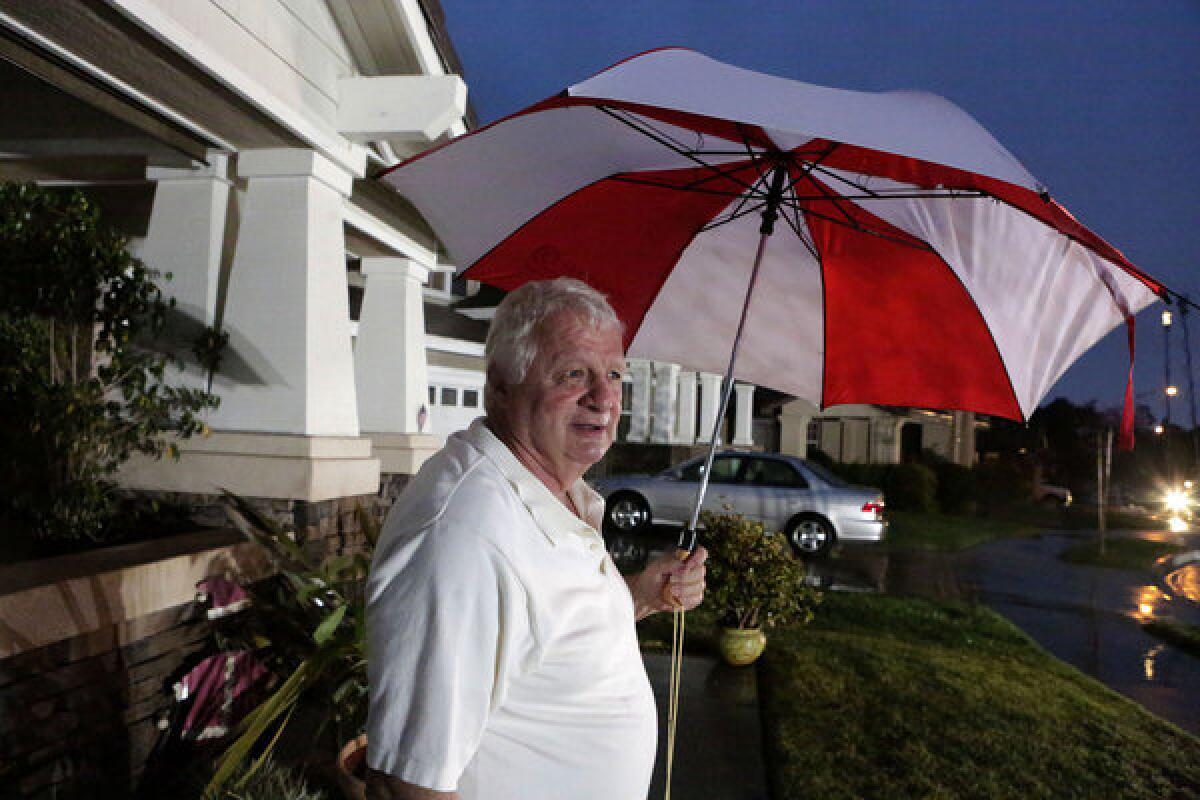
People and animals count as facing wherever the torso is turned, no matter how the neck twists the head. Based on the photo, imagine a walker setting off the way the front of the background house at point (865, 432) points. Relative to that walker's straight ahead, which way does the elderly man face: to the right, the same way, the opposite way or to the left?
to the left

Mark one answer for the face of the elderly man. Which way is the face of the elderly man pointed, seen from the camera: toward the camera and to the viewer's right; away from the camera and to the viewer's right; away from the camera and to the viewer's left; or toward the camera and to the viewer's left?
toward the camera and to the viewer's right

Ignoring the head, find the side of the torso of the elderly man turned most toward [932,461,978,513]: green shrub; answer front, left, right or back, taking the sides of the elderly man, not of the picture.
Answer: left

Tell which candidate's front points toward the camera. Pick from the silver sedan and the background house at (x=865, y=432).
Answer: the background house

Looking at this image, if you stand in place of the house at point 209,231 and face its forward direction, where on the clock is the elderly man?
The elderly man is roughly at 1 o'clock from the house.

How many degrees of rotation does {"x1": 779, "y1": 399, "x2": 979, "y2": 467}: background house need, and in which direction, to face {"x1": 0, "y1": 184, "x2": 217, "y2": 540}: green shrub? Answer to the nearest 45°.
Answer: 0° — it already faces it

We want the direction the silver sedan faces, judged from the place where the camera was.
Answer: facing away from the viewer and to the left of the viewer

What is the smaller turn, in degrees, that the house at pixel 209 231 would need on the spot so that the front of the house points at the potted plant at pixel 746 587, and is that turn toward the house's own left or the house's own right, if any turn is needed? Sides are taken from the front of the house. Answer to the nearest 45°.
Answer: approximately 45° to the house's own left

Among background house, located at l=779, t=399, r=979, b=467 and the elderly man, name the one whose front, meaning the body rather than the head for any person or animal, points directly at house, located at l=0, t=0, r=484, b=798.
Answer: the background house

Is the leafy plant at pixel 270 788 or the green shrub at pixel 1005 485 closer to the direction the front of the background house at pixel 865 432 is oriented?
the leafy plant

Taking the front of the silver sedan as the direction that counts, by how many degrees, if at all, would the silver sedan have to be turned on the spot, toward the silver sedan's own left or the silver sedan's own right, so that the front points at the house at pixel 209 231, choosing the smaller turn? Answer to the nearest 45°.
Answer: approximately 90° to the silver sedan's own left

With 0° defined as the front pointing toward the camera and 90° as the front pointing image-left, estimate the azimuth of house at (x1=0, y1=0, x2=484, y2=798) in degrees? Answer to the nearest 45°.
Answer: approximately 315°

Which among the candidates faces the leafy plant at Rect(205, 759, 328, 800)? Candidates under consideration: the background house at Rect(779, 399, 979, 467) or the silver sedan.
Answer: the background house

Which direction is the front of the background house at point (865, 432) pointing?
toward the camera
